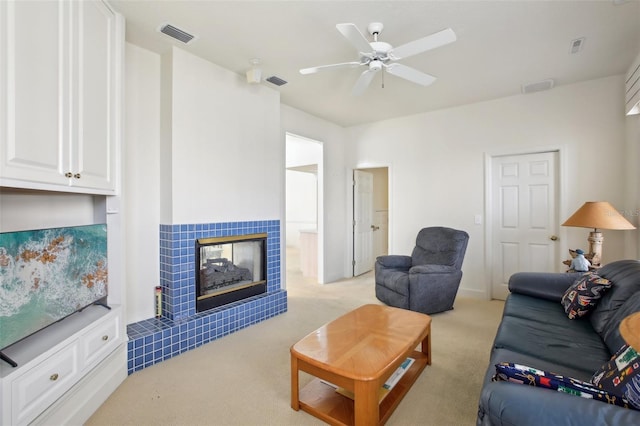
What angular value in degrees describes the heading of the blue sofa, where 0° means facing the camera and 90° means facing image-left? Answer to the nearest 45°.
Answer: approximately 90°

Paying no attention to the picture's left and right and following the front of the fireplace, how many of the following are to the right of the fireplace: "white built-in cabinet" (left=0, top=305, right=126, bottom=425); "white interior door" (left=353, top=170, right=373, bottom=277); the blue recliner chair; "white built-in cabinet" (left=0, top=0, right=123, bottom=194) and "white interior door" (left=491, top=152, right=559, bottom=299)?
2

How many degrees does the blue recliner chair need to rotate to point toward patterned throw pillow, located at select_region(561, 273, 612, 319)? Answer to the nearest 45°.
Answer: approximately 90° to its left

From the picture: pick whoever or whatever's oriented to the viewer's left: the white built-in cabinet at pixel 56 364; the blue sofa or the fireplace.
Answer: the blue sofa

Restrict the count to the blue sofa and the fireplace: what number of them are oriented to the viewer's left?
1

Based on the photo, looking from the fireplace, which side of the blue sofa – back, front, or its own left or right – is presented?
front

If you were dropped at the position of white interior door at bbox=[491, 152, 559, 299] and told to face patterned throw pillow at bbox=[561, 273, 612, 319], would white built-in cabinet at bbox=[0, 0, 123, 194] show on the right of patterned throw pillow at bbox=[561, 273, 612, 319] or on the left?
right

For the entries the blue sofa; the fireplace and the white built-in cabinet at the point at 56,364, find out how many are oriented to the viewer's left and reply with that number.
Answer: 1

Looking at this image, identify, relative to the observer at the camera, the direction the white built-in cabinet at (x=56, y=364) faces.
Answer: facing the viewer and to the right of the viewer

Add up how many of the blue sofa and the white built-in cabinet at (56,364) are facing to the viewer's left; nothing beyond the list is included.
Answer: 1

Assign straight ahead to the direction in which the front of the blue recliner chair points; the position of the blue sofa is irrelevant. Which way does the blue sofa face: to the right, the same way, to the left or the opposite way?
to the right

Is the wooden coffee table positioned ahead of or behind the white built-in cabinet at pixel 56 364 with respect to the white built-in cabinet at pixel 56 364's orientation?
ahead

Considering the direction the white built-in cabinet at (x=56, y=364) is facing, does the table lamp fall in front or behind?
in front

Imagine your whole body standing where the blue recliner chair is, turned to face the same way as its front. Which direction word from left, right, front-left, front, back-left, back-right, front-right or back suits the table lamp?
back-left

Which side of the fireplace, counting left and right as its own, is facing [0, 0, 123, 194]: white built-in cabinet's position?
right

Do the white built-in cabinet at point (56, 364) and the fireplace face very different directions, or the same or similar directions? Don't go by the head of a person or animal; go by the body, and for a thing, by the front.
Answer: same or similar directions

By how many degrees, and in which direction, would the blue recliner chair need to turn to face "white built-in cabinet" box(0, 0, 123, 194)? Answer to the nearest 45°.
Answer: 0° — it already faces it
